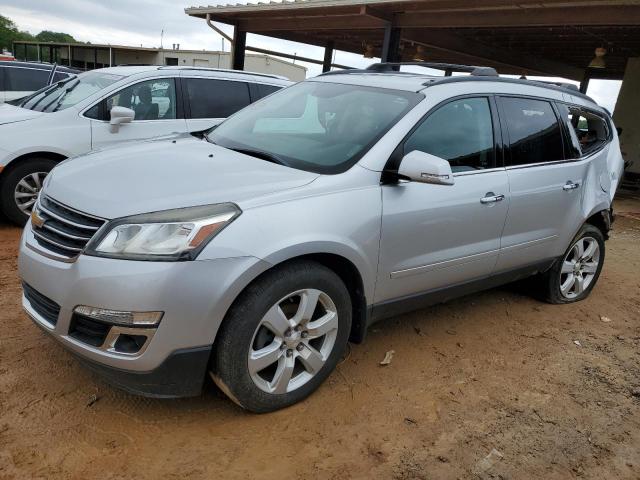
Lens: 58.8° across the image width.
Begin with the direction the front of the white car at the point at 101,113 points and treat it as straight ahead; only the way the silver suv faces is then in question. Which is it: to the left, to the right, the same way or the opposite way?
the same way

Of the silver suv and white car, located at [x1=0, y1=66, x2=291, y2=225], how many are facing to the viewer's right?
0

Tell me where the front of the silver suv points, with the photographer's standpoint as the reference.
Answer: facing the viewer and to the left of the viewer

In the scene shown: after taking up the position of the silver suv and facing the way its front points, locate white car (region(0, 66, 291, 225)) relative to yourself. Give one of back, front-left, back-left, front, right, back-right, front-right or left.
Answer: right

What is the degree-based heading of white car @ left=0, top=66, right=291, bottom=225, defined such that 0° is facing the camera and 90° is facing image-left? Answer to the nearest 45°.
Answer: approximately 45°

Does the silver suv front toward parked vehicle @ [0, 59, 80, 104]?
no

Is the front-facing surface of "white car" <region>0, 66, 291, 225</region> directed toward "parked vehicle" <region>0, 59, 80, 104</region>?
no

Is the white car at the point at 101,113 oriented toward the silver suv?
no
